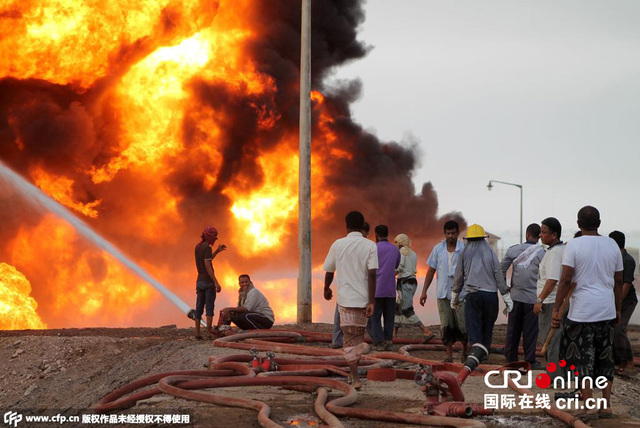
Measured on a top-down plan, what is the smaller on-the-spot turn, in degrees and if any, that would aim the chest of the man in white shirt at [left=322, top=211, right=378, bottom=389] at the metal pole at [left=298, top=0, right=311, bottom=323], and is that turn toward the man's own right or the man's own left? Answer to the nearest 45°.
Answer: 0° — they already face it

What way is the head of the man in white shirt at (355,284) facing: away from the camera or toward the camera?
away from the camera

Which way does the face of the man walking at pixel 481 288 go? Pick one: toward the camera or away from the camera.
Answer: away from the camera

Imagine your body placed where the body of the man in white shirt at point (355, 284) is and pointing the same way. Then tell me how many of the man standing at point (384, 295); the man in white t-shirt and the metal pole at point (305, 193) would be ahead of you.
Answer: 2

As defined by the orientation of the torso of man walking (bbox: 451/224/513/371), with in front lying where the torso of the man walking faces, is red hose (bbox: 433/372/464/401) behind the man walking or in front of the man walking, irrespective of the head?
behind

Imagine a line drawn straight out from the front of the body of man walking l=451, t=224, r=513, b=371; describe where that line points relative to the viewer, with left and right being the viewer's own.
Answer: facing away from the viewer

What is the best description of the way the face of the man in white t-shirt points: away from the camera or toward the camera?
away from the camera

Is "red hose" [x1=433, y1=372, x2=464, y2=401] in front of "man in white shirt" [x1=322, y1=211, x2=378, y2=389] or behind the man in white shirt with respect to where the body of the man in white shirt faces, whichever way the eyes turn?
behind

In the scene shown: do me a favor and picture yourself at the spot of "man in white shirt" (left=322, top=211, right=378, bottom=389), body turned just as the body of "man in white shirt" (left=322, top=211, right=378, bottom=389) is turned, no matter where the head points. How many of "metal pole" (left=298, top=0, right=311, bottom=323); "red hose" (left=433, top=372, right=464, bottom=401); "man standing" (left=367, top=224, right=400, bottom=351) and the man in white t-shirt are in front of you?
2

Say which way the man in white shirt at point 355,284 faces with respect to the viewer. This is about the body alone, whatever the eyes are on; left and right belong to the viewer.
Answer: facing away from the viewer
